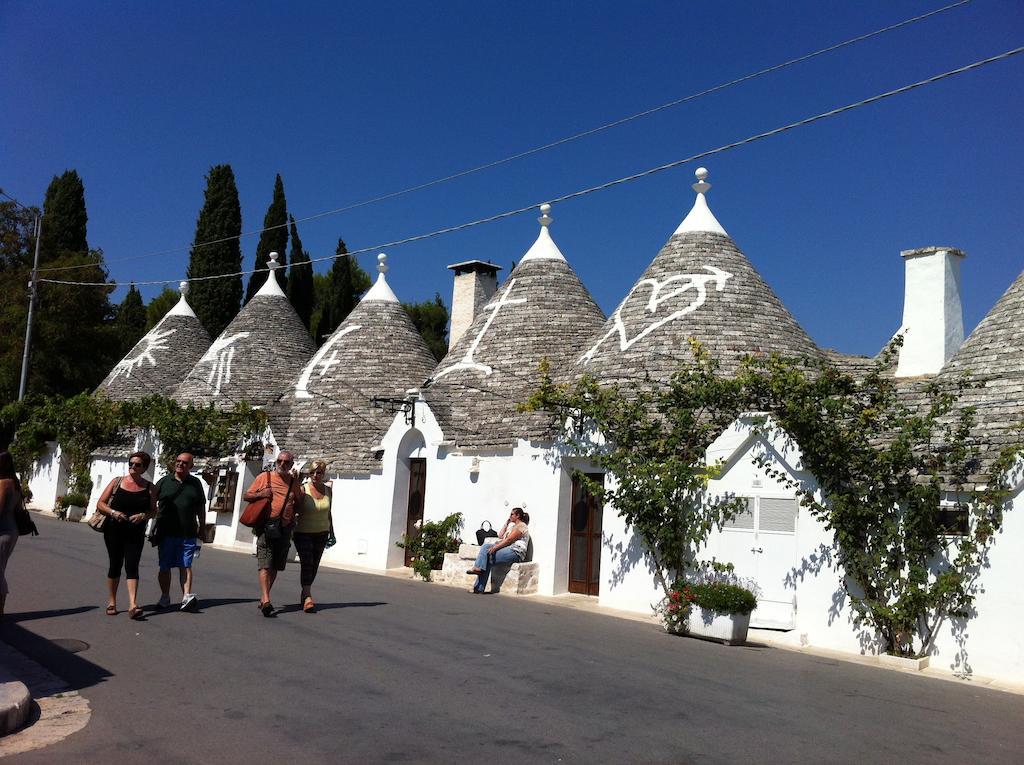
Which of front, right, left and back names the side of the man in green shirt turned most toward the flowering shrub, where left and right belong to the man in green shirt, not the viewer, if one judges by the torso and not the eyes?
left

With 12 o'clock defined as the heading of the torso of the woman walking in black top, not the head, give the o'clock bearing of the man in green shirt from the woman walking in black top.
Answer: The man in green shirt is roughly at 8 o'clock from the woman walking in black top.

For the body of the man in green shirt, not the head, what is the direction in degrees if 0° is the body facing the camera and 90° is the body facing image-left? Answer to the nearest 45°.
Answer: approximately 0°

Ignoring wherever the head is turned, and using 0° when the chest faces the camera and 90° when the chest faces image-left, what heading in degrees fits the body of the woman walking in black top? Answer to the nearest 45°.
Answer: approximately 0°

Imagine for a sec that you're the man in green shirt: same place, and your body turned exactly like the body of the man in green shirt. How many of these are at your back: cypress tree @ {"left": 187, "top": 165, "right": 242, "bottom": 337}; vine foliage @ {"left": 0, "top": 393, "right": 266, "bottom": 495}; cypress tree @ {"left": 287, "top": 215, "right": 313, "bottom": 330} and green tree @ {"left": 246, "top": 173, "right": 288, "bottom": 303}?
4

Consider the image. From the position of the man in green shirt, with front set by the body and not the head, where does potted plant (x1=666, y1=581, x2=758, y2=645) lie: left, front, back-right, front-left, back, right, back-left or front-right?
left

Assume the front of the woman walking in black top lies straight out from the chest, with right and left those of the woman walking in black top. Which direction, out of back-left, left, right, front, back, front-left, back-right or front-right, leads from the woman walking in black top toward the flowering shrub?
left

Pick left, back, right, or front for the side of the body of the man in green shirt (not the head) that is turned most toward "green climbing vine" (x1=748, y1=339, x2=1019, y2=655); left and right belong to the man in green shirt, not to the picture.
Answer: left

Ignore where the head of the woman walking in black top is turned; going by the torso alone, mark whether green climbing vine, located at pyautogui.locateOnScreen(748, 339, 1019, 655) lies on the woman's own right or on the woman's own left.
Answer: on the woman's own left

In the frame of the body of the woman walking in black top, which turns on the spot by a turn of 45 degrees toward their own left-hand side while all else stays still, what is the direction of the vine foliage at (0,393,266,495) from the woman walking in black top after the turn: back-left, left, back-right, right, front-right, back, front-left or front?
back-left

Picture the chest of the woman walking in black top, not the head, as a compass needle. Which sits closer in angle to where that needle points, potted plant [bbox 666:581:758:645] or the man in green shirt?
the potted plant

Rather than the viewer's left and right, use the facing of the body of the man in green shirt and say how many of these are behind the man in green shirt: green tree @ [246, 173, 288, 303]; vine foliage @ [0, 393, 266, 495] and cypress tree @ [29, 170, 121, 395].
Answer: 3

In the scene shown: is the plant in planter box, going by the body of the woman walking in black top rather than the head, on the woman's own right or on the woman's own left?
on the woman's own left

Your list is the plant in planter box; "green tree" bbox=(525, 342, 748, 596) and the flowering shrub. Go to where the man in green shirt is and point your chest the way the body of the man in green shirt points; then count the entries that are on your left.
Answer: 3
